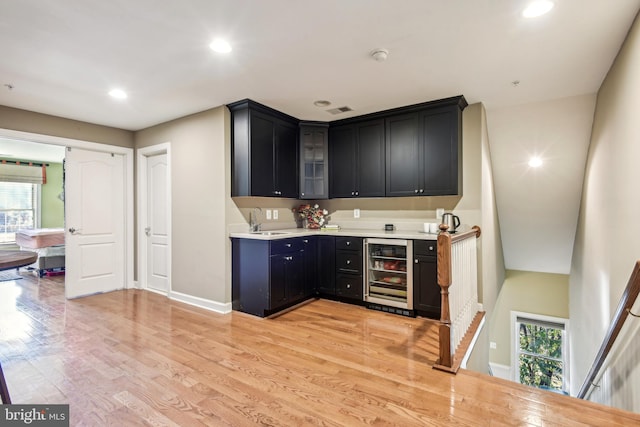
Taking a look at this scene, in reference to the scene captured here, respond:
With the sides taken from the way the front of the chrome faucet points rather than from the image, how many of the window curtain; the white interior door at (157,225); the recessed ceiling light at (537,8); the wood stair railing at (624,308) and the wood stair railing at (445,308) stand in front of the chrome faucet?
3

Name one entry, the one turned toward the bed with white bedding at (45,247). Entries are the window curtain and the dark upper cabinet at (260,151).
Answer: the window curtain

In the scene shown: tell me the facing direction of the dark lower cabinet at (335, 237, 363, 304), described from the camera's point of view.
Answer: facing the viewer and to the left of the viewer

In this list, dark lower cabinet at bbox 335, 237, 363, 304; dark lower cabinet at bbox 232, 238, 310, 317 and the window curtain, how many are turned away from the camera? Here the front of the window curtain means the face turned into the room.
0

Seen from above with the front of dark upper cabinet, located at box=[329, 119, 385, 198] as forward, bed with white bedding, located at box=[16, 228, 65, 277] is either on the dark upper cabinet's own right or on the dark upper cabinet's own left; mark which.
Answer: on the dark upper cabinet's own right

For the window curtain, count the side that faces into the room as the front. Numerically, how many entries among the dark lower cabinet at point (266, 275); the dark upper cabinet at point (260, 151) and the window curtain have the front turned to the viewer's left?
0

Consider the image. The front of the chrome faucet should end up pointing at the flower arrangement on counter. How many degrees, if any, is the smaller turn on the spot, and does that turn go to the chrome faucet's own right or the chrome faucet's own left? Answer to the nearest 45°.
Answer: approximately 90° to the chrome faucet's own left

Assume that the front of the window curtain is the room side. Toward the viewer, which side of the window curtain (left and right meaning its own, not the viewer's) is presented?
front

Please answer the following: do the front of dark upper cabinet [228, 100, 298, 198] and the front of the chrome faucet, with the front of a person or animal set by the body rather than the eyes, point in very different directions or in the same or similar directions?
same or similar directions

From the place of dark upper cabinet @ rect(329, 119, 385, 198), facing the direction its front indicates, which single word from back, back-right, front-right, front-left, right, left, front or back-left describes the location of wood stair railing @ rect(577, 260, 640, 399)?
left

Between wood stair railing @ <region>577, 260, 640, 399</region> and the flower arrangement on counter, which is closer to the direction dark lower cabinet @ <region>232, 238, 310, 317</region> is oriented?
the wood stair railing

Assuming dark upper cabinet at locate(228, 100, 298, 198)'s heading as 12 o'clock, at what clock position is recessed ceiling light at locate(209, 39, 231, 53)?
The recessed ceiling light is roughly at 2 o'clock from the dark upper cabinet.

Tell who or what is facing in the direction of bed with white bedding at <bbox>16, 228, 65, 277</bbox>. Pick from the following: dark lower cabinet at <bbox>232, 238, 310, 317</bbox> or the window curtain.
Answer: the window curtain

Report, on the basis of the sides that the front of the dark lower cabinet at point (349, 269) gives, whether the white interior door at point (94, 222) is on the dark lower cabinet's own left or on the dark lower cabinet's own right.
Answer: on the dark lower cabinet's own right
